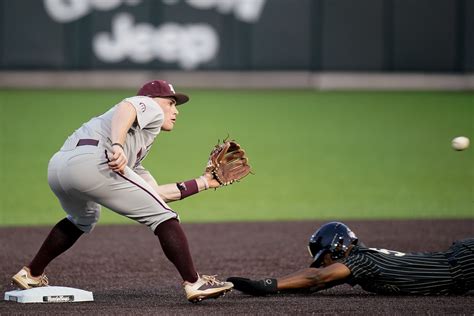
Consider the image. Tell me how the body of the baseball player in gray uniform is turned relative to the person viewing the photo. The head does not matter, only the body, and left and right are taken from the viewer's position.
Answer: facing to the right of the viewer

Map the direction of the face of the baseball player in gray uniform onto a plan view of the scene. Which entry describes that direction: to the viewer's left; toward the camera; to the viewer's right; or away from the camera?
to the viewer's right
